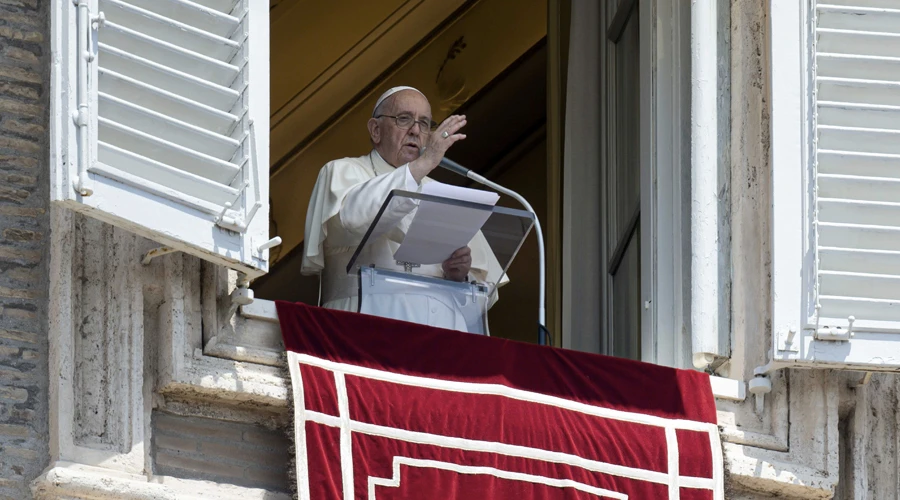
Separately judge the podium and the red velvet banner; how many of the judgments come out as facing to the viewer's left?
0

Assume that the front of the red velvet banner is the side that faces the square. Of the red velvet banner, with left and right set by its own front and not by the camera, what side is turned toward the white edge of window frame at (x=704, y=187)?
left

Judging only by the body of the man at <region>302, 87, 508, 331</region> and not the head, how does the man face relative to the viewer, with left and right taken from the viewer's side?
facing the viewer and to the right of the viewer

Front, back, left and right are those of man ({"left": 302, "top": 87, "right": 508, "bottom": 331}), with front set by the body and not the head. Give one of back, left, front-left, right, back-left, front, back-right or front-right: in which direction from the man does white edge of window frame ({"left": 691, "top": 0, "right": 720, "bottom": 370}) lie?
front-left
